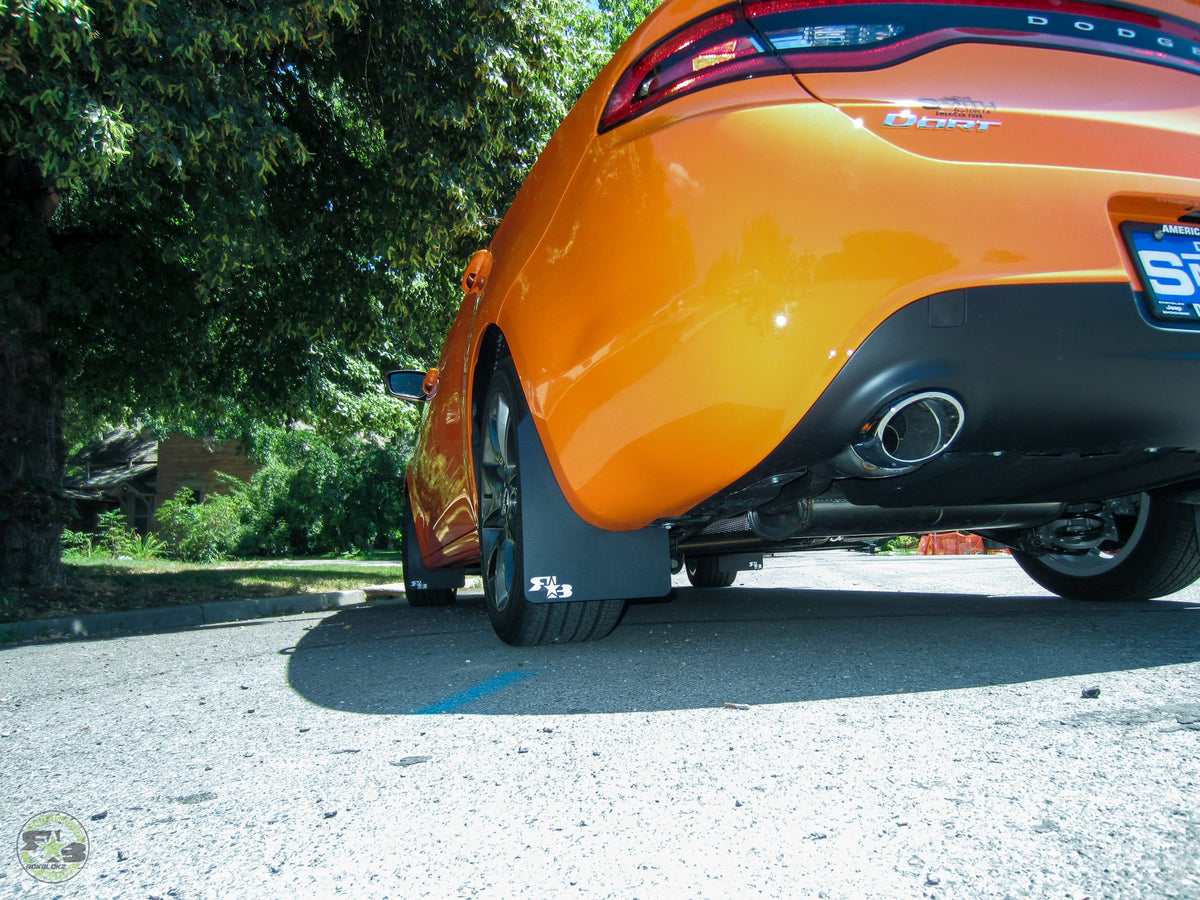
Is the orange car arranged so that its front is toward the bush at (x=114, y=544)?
yes

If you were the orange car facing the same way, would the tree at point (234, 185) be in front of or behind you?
in front

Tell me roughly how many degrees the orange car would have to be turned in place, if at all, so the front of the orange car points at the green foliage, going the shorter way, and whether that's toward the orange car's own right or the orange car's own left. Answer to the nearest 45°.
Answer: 0° — it already faces it

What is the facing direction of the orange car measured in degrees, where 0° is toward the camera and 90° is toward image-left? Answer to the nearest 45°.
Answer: approximately 135°

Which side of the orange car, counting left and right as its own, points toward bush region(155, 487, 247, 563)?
front
